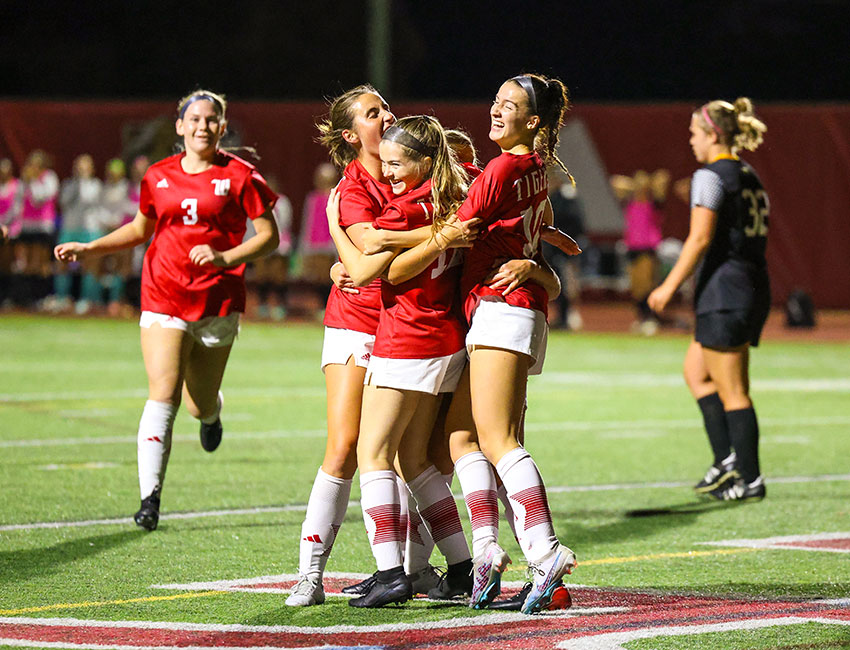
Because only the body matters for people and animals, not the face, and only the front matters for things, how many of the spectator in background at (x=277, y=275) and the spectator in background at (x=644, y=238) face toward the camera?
2

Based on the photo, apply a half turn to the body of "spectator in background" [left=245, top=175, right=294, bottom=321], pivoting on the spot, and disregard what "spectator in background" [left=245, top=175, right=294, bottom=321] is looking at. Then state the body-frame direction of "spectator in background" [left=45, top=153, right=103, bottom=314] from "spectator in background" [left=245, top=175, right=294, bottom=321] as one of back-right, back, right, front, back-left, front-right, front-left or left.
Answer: left

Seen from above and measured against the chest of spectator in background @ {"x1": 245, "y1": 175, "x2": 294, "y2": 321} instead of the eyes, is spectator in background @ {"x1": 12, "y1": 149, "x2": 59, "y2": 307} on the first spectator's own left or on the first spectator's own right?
on the first spectator's own right

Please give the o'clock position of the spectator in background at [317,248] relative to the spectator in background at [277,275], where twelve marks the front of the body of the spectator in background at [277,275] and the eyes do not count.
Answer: the spectator in background at [317,248] is roughly at 9 o'clock from the spectator in background at [277,275].

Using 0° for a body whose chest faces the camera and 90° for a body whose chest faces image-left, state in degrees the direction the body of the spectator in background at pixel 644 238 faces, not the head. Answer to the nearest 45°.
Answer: approximately 0°

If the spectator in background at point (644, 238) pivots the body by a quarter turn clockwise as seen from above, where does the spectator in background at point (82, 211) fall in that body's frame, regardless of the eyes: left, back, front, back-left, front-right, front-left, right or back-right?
front

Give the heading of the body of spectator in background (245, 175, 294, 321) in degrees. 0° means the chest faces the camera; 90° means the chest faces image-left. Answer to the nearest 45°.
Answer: approximately 0°
